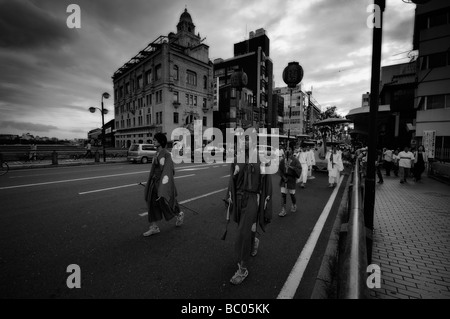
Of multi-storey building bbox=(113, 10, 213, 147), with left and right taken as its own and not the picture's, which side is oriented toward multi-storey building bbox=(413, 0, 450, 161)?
front

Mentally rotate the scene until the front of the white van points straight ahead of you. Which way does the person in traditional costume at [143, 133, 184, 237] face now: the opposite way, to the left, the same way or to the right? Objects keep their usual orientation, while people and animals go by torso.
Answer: the opposite way

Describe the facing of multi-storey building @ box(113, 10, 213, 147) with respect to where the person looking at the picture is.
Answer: facing the viewer and to the right of the viewer

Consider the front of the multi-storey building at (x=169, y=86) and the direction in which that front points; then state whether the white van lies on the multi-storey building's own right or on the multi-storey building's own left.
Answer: on the multi-storey building's own right
